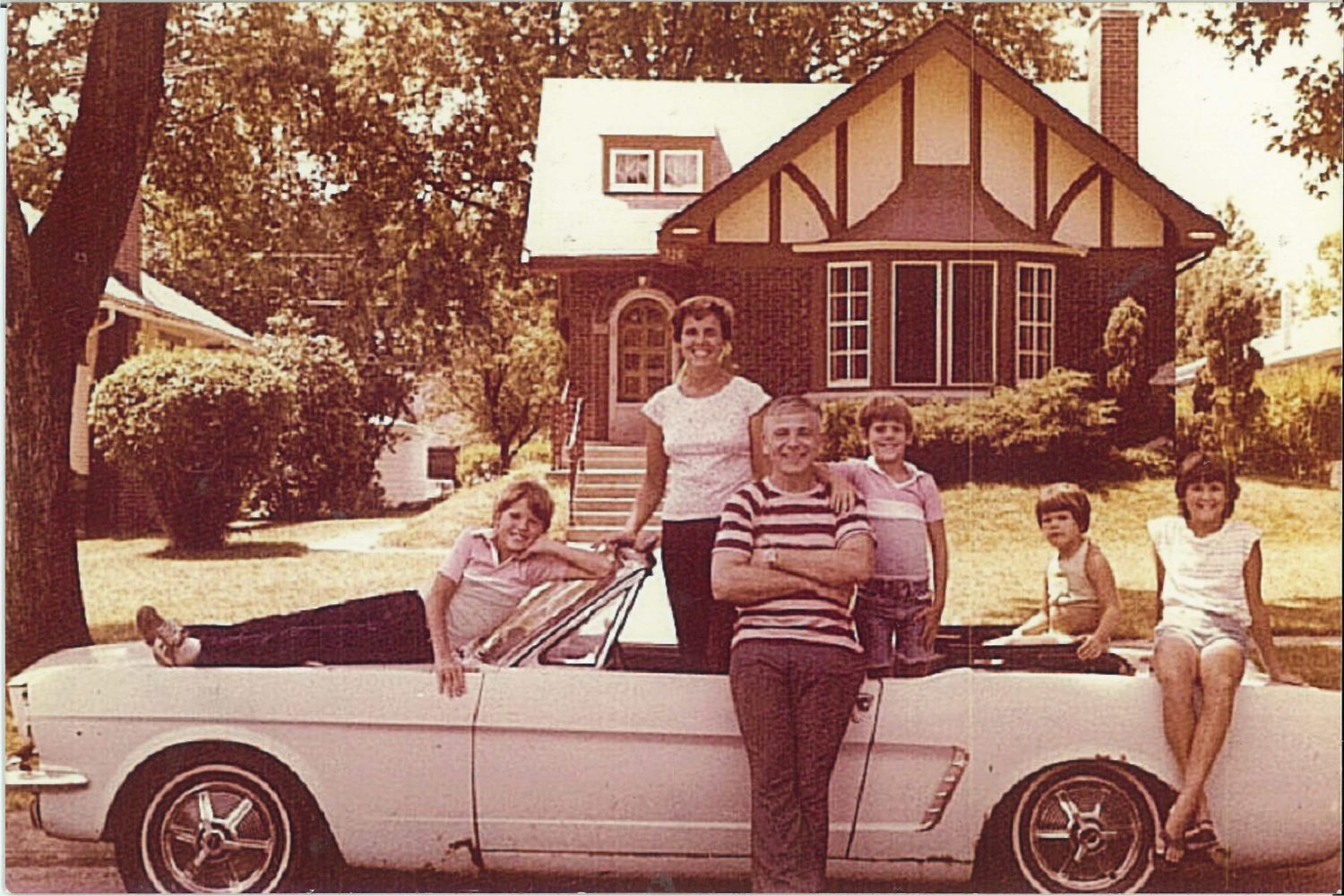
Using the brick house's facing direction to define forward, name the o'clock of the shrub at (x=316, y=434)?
The shrub is roughly at 3 o'clock from the brick house.

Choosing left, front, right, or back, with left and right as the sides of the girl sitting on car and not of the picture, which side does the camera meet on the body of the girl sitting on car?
front

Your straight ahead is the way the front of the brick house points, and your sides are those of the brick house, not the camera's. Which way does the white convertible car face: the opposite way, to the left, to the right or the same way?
to the right

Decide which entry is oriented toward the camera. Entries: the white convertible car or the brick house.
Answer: the brick house

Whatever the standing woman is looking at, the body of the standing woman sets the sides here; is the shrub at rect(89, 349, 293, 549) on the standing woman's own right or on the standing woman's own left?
on the standing woman's own right

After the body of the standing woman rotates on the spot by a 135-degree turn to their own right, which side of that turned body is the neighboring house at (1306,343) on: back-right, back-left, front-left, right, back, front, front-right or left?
back-right

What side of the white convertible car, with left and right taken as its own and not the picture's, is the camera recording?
left

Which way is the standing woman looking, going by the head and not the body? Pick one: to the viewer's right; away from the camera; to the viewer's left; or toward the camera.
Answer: toward the camera

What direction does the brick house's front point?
toward the camera

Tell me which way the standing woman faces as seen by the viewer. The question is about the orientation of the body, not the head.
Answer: toward the camera

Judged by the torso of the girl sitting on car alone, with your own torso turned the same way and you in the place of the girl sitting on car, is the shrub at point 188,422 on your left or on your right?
on your right

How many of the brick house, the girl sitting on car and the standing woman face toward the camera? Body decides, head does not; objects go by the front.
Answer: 3

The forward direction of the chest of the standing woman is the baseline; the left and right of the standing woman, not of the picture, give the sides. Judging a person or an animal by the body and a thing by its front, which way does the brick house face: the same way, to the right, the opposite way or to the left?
the same way

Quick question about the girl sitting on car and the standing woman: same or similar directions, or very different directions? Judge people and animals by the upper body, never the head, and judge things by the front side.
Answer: same or similar directions

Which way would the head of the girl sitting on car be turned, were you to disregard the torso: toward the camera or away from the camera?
toward the camera

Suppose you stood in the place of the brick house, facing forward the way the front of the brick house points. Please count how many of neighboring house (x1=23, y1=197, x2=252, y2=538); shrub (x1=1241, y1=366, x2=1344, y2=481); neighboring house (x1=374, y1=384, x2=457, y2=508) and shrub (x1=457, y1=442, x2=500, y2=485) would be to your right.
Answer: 3
